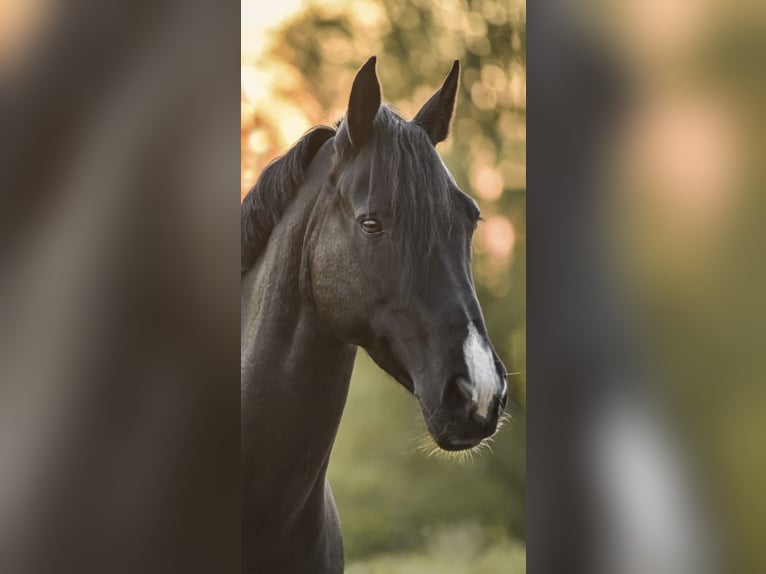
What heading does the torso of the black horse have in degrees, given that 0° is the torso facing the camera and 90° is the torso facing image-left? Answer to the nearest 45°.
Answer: approximately 315°
